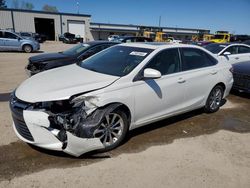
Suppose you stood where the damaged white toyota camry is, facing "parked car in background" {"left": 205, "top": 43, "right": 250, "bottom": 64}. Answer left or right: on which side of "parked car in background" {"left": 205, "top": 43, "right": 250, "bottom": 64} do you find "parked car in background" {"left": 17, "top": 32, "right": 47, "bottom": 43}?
left

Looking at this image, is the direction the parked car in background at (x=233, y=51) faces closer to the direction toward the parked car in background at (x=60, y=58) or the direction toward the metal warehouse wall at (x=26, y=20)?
the parked car in background

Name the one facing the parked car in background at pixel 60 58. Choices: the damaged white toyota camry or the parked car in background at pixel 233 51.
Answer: the parked car in background at pixel 233 51

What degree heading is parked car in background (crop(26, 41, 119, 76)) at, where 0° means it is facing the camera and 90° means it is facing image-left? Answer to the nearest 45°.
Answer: approximately 45°

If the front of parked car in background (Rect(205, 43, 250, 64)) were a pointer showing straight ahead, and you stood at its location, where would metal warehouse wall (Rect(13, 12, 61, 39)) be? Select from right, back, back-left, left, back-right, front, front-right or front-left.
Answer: right

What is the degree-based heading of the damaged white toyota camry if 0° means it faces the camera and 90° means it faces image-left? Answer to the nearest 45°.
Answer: approximately 45°
